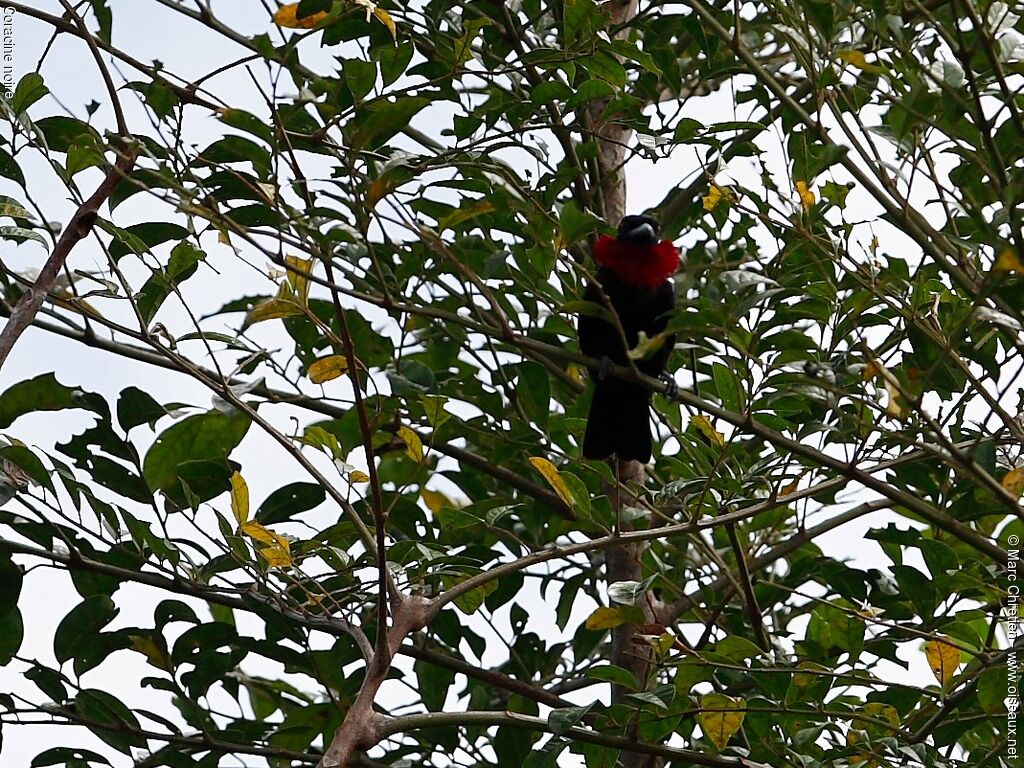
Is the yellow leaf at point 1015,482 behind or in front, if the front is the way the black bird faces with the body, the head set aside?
in front

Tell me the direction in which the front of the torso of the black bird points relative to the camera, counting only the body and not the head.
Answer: toward the camera

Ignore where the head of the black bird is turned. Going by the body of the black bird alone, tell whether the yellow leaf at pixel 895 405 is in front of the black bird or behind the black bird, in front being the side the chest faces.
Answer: in front
